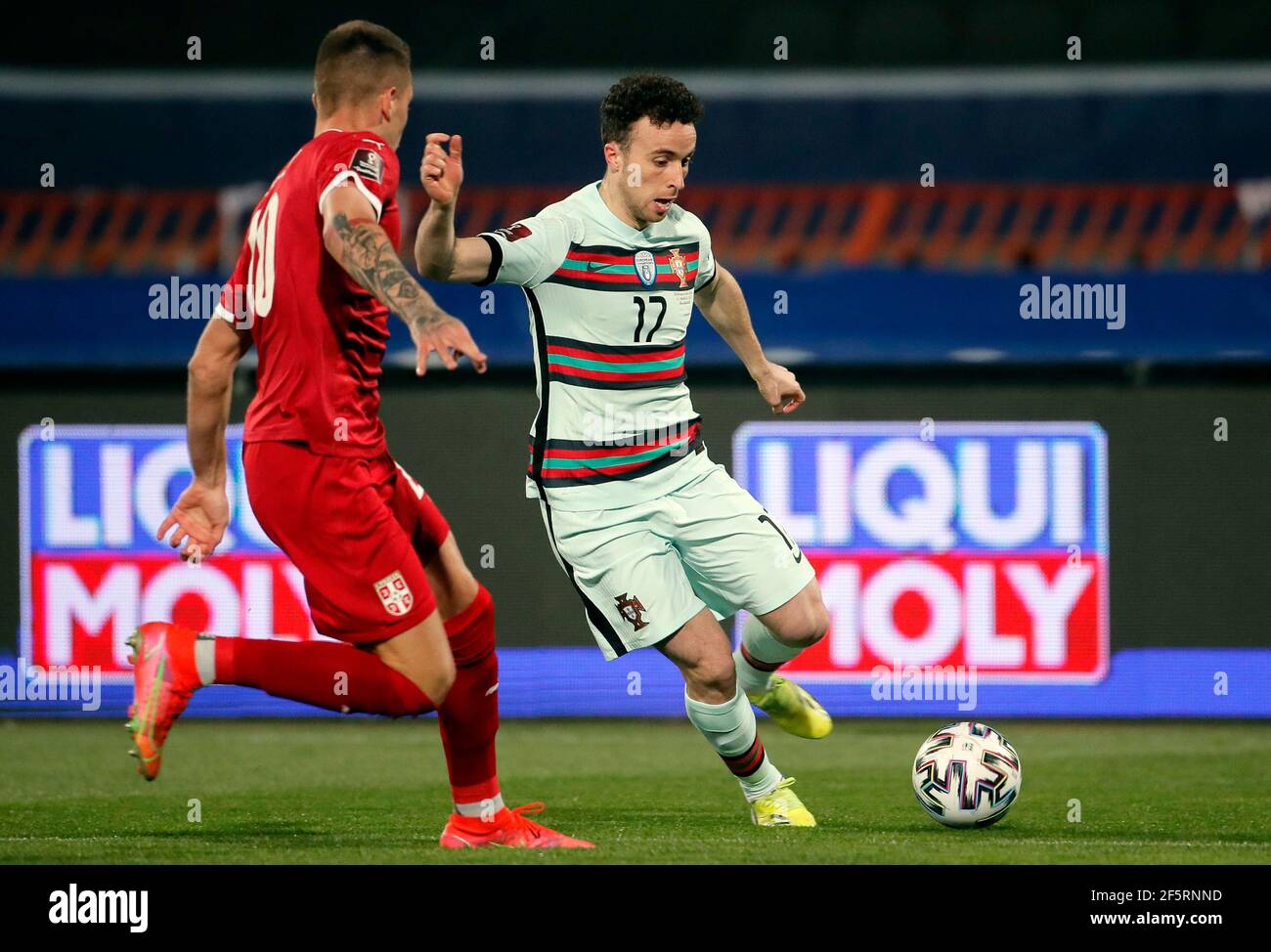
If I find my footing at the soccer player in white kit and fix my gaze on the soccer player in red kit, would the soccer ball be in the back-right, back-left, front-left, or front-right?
back-left

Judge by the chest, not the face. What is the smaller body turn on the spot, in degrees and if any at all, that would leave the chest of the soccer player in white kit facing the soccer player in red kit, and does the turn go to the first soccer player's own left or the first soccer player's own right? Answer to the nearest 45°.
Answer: approximately 90° to the first soccer player's own right

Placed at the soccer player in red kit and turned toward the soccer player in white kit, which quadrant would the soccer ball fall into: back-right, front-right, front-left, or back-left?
front-right

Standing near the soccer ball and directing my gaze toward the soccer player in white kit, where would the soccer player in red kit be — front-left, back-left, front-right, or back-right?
front-left

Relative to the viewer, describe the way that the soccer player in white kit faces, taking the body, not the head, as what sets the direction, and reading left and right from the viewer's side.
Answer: facing the viewer and to the right of the viewer

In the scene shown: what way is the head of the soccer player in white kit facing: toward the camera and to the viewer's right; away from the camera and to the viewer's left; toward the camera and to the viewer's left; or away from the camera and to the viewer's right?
toward the camera and to the viewer's right
